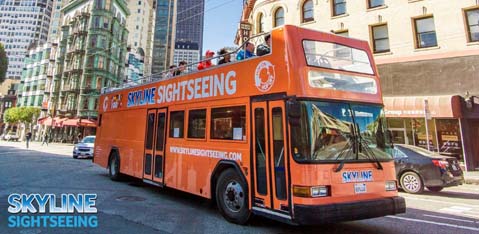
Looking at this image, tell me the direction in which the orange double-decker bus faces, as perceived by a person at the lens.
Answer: facing the viewer and to the right of the viewer

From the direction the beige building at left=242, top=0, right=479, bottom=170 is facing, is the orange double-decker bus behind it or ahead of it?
ahead

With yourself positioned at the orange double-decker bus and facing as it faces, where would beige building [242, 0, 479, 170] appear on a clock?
The beige building is roughly at 9 o'clock from the orange double-decker bus.

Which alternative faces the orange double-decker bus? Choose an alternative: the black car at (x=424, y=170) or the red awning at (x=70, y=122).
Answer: the red awning

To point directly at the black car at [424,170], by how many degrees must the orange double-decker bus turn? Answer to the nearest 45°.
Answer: approximately 90° to its left

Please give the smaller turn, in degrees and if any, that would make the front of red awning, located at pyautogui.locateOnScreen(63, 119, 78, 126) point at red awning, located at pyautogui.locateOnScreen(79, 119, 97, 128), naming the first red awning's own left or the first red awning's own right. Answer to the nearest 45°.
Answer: approximately 45° to the first red awning's own left

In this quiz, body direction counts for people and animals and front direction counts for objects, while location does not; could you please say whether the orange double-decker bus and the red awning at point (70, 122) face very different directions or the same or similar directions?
same or similar directions

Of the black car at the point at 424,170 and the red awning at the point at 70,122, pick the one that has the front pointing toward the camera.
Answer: the red awning

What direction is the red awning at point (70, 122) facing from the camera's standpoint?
toward the camera
